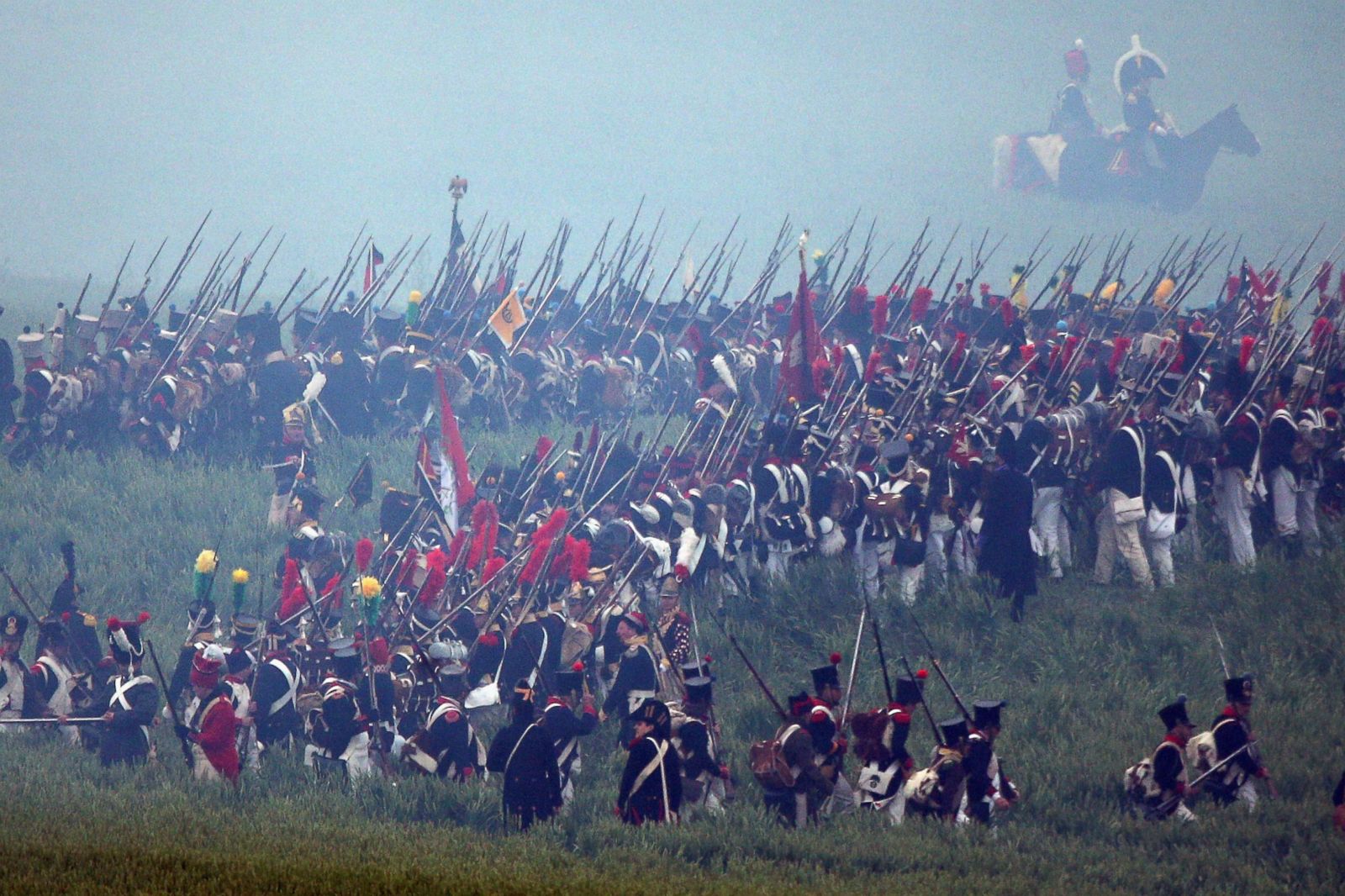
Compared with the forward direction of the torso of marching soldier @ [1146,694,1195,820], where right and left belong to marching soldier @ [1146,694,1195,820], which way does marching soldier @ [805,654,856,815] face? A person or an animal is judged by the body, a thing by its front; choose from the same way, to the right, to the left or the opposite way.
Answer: the same way

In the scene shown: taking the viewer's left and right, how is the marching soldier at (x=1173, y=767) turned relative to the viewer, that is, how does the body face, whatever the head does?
facing to the right of the viewer

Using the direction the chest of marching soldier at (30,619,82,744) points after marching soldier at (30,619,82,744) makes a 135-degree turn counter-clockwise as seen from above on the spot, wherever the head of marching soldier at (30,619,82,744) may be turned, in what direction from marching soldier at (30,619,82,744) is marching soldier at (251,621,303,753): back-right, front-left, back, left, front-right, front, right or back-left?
back-right

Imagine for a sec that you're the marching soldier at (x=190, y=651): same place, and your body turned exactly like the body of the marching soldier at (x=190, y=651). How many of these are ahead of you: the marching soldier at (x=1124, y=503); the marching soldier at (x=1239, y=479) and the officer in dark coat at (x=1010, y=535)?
3

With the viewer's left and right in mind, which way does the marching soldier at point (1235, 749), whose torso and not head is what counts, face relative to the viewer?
facing to the right of the viewer

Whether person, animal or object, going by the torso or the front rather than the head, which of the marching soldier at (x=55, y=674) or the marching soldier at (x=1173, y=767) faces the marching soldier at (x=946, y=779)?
the marching soldier at (x=55, y=674)

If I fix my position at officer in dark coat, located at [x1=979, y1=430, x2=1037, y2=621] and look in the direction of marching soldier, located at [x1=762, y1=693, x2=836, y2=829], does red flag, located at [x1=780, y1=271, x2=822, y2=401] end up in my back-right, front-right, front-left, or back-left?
back-right

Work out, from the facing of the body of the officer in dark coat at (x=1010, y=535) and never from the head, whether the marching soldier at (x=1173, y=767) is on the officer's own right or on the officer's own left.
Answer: on the officer's own right

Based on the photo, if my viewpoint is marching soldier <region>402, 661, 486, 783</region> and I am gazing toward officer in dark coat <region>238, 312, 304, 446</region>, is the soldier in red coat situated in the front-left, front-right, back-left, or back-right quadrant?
front-left

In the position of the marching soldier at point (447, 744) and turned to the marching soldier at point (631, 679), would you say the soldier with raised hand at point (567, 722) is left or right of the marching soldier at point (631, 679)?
right

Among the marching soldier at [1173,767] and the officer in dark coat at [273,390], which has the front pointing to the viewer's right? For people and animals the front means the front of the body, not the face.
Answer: the marching soldier
